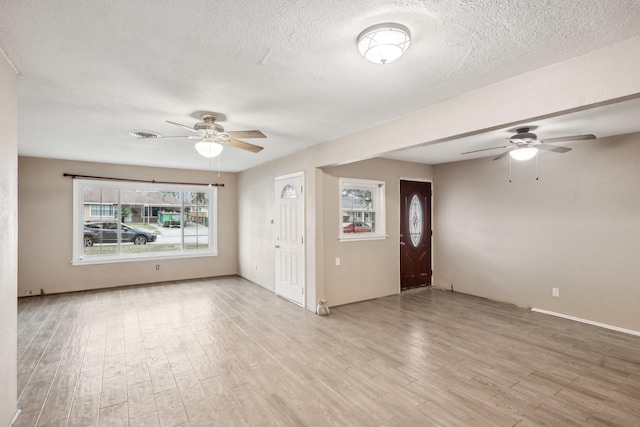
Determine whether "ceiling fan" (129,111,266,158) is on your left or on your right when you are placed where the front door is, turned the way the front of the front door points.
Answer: on your right

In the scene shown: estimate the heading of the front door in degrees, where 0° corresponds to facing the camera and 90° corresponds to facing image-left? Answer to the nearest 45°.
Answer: approximately 315°

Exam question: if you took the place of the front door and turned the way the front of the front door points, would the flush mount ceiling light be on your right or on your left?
on your right

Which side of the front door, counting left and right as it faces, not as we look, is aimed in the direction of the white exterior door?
right

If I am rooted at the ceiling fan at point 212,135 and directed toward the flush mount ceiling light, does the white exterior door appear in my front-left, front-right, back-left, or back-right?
back-left
